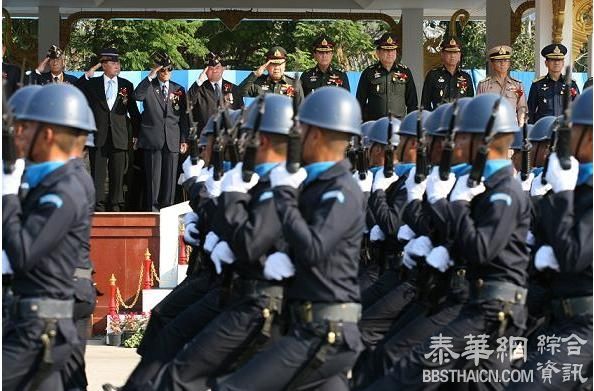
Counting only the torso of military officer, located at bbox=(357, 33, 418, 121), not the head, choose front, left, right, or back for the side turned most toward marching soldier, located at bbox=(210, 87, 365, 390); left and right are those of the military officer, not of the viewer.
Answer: front

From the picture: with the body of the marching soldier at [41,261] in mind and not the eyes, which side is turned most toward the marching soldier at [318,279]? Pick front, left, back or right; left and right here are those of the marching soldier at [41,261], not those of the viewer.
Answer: back

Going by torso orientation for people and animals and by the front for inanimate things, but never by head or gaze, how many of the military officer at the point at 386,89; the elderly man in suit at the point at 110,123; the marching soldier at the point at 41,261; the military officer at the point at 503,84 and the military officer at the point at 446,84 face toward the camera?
4

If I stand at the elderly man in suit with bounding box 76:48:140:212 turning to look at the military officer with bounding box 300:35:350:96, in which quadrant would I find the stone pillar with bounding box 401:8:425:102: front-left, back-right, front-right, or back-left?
front-left

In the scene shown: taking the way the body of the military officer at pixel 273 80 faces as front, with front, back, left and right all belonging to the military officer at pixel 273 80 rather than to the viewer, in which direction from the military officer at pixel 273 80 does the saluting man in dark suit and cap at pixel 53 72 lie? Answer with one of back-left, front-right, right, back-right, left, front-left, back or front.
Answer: right

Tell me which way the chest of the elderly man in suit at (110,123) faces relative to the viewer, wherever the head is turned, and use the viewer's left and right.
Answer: facing the viewer

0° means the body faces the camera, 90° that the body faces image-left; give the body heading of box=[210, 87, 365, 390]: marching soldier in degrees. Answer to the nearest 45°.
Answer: approximately 90°

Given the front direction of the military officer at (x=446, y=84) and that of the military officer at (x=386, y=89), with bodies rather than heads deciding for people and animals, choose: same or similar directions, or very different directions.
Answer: same or similar directions

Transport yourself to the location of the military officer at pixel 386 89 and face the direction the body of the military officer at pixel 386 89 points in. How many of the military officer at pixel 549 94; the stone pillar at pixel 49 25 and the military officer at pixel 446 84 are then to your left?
2

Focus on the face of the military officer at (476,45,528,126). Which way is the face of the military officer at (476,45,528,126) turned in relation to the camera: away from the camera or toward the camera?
toward the camera

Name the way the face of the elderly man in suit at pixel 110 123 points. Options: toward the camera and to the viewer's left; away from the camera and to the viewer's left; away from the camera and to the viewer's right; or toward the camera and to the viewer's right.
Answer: toward the camera and to the viewer's right

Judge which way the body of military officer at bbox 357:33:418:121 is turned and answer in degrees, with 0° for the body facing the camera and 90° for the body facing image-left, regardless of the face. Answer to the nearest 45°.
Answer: approximately 0°

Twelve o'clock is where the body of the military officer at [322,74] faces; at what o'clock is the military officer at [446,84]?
the military officer at [446,84] is roughly at 9 o'clock from the military officer at [322,74].

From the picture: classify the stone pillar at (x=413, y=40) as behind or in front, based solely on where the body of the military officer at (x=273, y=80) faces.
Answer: behind
